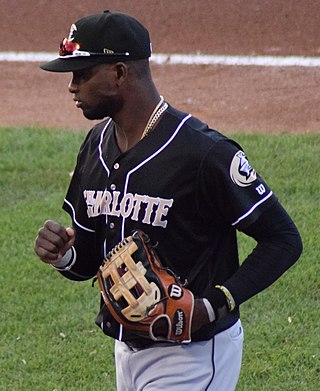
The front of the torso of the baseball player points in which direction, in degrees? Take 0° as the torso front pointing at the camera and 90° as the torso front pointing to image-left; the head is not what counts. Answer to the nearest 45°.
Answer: approximately 45°

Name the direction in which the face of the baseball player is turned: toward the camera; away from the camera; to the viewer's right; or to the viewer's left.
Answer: to the viewer's left
